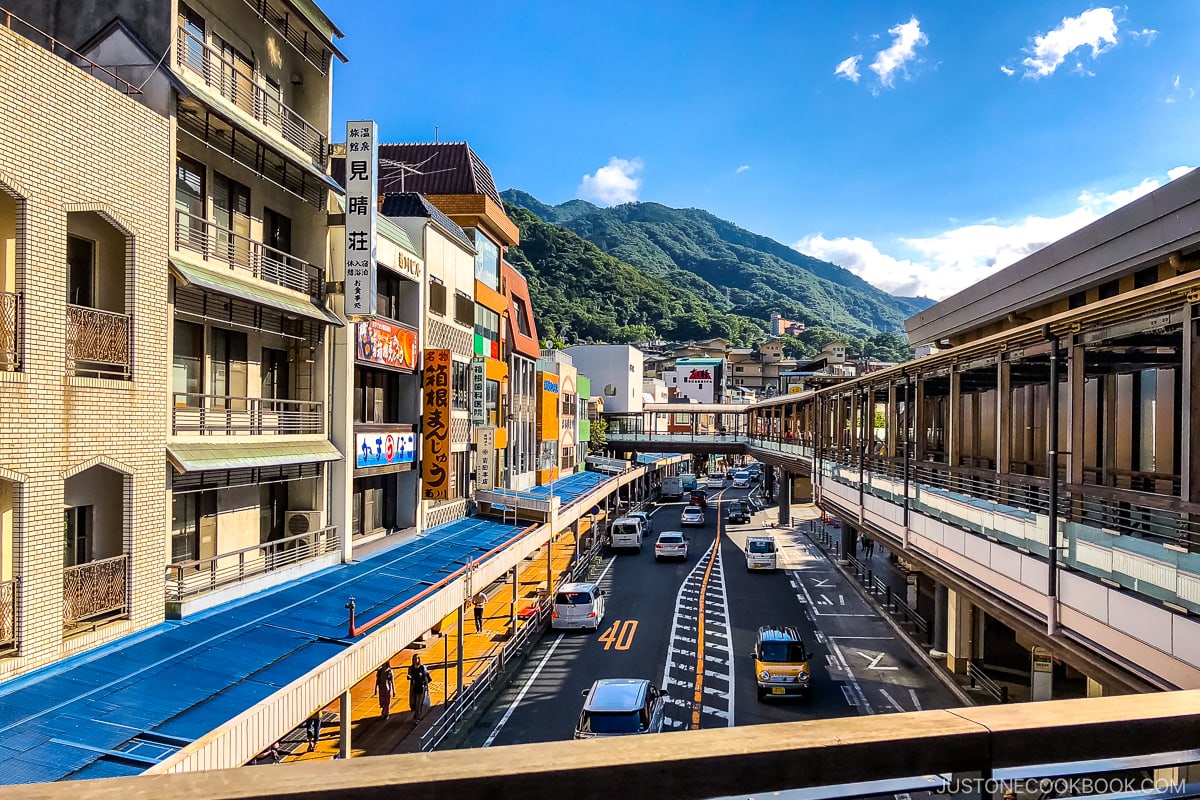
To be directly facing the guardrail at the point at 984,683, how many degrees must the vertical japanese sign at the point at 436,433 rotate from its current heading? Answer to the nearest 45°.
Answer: approximately 45° to its left

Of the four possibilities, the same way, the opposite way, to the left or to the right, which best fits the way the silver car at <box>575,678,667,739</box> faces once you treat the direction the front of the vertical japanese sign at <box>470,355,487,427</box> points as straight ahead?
the opposite way

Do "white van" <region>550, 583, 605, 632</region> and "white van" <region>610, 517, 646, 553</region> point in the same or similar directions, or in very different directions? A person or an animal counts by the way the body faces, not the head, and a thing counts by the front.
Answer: same or similar directions

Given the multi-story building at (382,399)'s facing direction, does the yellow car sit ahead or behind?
ahead

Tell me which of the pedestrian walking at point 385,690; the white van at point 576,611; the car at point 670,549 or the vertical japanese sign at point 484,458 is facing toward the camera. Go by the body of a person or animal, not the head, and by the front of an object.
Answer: the vertical japanese sign

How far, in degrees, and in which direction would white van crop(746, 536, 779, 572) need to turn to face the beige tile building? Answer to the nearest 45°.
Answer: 0° — it already faces it

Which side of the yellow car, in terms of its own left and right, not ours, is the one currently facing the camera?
front

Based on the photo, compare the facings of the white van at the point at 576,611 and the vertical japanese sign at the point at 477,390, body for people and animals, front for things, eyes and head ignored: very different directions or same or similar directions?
very different directions

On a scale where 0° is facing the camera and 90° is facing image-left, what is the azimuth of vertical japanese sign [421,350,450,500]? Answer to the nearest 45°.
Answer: approximately 0°

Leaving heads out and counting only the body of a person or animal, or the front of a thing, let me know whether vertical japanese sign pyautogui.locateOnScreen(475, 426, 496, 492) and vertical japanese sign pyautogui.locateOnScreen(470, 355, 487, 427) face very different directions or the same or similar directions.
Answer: same or similar directions

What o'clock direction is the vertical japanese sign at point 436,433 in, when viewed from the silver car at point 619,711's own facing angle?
The vertical japanese sign is roughly at 11 o'clock from the silver car.

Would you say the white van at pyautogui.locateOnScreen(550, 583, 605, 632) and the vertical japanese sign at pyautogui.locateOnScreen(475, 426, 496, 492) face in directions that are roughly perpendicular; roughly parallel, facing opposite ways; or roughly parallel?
roughly parallel, facing opposite ways

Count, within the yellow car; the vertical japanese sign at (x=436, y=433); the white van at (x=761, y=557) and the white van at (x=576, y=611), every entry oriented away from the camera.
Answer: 1

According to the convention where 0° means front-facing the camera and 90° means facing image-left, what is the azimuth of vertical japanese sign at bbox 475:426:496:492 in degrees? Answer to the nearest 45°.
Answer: approximately 0°

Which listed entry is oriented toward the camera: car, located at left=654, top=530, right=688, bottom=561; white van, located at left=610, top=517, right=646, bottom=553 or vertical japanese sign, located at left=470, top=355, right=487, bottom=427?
the vertical japanese sign

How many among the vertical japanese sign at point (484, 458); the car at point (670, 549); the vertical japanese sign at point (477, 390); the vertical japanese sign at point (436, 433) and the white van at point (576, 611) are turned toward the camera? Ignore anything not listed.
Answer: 3

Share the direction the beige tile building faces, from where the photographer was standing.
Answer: facing the viewer and to the right of the viewer

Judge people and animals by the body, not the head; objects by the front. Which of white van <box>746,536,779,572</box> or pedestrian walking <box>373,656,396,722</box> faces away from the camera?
the pedestrian walking

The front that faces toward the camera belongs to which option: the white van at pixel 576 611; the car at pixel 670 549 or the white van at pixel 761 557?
the white van at pixel 761 557
